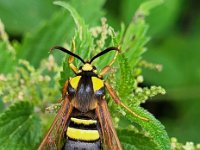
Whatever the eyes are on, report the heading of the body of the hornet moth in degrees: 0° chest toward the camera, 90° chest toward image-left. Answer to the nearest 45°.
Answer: approximately 180°

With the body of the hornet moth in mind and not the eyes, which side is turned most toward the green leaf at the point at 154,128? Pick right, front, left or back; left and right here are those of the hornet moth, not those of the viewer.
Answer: right

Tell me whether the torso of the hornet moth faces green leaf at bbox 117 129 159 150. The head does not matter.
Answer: no

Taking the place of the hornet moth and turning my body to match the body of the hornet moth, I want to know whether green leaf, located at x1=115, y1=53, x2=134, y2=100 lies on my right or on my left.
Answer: on my right
